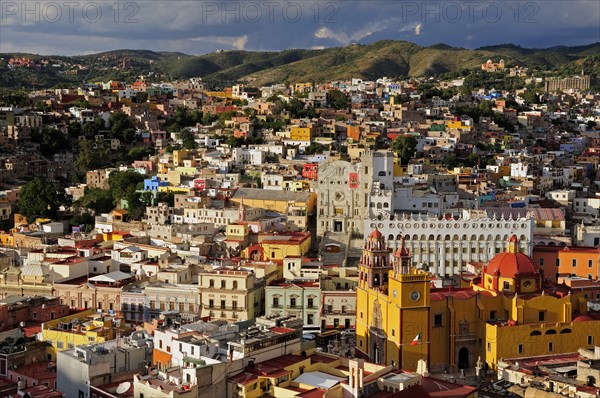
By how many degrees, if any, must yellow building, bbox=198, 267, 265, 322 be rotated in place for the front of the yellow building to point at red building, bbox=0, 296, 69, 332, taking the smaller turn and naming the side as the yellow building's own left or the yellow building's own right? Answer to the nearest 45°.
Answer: approximately 90° to the yellow building's own right

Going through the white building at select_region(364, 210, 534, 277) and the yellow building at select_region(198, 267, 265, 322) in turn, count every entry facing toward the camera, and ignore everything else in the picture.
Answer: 2

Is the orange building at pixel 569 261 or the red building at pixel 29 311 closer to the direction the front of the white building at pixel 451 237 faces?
the red building

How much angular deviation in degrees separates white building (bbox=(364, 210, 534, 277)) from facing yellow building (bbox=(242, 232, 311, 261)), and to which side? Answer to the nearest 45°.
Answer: approximately 90° to its right

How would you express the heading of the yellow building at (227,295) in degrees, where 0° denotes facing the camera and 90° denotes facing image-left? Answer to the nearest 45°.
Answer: approximately 0°

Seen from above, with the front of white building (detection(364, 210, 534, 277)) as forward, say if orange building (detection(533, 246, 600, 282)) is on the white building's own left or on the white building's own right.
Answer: on the white building's own left

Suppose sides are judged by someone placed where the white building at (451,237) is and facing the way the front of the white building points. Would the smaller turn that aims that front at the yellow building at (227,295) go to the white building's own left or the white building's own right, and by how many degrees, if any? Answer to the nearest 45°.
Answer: approximately 45° to the white building's own right

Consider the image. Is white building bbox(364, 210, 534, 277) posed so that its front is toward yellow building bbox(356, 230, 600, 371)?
yes

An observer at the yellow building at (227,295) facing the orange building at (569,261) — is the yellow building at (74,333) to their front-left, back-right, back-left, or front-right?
back-right

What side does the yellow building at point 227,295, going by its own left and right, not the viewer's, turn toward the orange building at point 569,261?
left

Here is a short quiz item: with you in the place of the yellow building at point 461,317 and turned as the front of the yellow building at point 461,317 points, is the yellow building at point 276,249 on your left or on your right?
on your right
